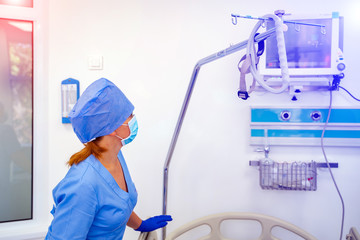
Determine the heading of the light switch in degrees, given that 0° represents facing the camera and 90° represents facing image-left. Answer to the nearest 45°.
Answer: approximately 0°

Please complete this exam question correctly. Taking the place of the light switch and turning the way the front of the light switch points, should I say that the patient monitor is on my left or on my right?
on my left

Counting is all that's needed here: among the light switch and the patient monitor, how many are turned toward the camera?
2

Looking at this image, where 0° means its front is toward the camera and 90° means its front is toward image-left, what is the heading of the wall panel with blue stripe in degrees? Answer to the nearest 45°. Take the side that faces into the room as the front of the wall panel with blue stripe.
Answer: approximately 0°
